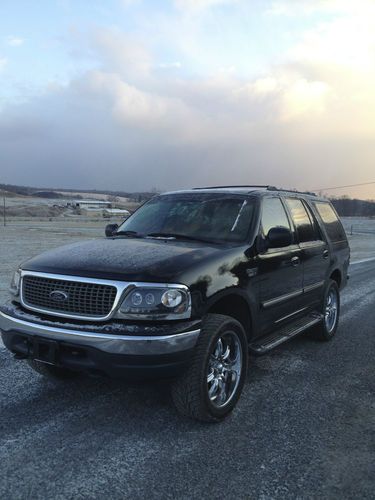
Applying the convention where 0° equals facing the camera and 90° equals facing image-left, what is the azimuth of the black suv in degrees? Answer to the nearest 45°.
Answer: approximately 45°
